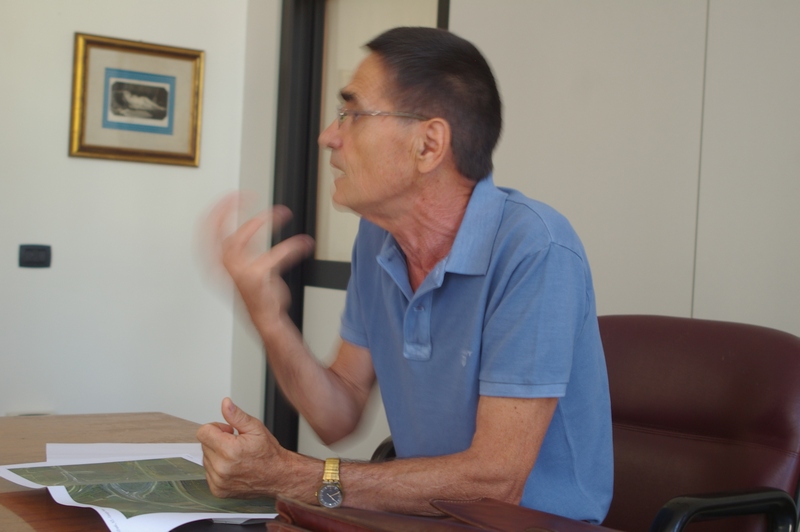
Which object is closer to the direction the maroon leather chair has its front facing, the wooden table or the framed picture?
the wooden table

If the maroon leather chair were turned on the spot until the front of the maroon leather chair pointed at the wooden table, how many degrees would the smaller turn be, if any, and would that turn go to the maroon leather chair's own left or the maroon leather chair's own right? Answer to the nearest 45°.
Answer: approximately 45° to the maroon leather chair's own right

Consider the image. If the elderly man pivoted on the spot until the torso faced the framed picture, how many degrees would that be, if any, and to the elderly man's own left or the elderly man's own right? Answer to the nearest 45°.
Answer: approximately 90° to the elderly man's own right

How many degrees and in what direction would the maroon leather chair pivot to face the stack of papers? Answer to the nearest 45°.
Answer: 0° — it already faces it

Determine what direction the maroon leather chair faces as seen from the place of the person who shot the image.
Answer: facing the viewer and to the left of the viewer

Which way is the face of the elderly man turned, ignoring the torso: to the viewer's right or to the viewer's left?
to the viewer's left

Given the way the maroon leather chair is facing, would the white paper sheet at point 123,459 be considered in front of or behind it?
in front
